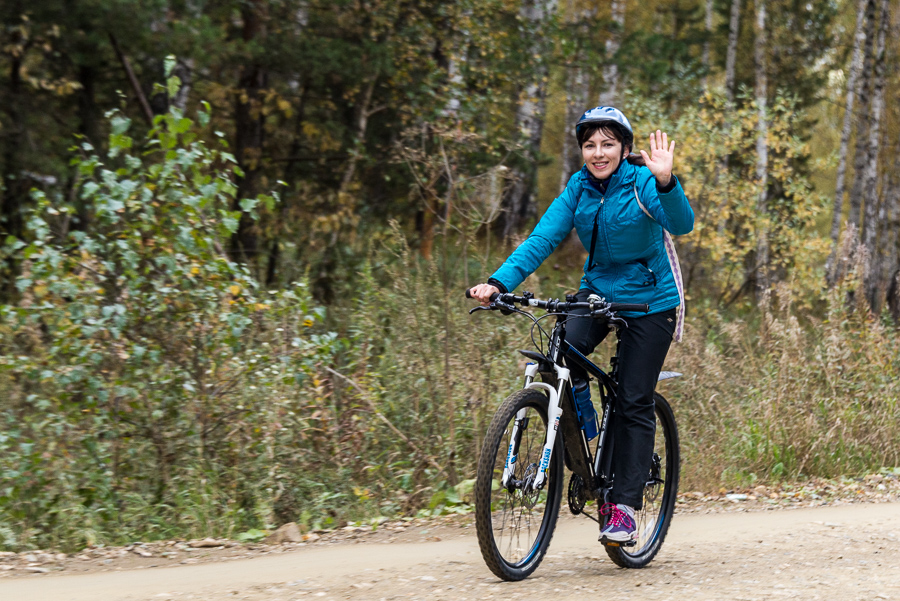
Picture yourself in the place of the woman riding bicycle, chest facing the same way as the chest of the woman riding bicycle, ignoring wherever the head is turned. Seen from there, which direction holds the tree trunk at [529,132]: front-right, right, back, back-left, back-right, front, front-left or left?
back-right

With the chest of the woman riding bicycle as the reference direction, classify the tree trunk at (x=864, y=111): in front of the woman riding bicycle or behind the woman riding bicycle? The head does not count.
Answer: behind

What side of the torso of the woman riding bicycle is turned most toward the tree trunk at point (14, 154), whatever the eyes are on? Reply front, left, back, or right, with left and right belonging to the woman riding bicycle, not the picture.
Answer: right

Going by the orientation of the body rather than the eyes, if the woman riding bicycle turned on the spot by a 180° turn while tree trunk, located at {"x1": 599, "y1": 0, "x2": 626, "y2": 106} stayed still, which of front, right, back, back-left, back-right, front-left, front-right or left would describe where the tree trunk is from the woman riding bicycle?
front-left

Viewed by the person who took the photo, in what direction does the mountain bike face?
facing the viewer and to the left of the viewer

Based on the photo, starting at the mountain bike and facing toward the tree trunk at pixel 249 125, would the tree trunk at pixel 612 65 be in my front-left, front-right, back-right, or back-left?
front-right

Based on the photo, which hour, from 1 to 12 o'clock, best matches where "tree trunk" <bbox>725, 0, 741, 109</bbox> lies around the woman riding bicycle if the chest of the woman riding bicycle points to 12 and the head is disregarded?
The tree trunk is roughly at 5 o'clock from the woman riding bicycle.

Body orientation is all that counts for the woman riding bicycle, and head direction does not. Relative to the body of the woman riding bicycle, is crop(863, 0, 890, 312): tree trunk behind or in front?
behind

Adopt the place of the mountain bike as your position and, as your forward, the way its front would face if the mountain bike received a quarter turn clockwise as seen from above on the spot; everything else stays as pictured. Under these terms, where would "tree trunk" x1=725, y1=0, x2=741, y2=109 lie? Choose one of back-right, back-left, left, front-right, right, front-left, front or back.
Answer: front-right

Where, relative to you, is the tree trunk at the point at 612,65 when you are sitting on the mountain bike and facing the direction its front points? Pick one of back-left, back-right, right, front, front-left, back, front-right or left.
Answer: back-right
